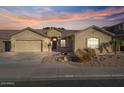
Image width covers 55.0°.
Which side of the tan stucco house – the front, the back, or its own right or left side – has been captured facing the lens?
front
